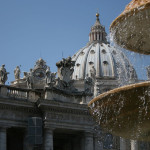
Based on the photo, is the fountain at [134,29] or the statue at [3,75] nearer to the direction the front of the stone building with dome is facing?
the fountain

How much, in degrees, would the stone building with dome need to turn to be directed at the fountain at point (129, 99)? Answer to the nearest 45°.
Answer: approximately 45° to its right

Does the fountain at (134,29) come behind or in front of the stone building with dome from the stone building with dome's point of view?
in front

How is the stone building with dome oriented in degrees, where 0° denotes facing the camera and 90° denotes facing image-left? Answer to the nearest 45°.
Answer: approximately 315°
